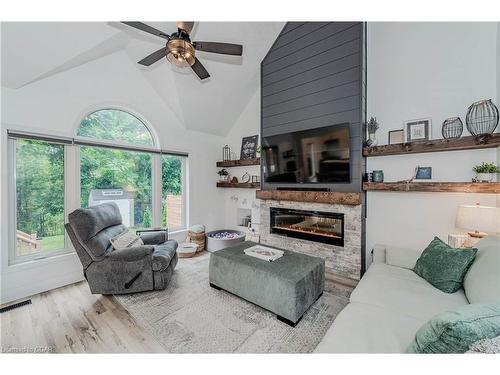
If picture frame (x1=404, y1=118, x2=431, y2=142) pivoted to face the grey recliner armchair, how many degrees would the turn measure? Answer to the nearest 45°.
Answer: approximately 45° to its right

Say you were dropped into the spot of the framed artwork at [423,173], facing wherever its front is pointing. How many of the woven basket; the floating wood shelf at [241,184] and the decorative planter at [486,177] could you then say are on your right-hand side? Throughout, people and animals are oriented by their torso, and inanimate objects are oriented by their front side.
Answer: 2

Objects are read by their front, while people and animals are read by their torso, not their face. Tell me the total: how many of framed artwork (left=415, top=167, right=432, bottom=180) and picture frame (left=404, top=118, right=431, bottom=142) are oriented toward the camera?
2

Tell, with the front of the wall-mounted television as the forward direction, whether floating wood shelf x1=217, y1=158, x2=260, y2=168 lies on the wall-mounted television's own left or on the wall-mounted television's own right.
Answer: on the wall-mounted television's own right

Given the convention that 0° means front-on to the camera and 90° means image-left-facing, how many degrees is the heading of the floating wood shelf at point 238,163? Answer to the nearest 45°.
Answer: approximately 45°

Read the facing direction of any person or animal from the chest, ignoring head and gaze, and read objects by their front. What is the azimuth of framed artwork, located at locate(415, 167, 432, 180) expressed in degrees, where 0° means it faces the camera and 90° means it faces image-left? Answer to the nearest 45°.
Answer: approximately 0°

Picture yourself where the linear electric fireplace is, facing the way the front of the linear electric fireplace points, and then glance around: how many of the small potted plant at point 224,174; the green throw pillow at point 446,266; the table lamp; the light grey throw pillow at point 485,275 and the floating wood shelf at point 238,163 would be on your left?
3

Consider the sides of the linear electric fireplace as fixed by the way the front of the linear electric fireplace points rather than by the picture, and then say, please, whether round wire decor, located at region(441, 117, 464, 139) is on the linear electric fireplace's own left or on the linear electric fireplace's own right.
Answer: on the linear electric fireplace's own left
